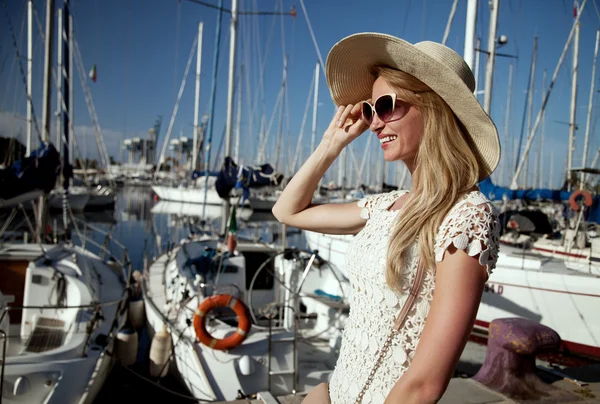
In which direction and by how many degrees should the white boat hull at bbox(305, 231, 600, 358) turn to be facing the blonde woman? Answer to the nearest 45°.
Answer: approximately 135° to its left

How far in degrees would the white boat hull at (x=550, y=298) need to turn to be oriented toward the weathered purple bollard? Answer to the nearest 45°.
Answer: approximately 135° to its left

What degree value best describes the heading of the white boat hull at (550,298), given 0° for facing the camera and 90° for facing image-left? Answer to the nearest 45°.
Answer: approximately 135°

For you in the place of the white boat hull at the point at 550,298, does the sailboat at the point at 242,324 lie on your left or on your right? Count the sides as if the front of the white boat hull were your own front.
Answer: on your left

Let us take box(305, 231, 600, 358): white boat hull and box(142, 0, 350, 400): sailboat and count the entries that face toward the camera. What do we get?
0

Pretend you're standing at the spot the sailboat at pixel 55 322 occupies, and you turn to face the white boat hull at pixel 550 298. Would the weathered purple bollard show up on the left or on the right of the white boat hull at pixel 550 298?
right

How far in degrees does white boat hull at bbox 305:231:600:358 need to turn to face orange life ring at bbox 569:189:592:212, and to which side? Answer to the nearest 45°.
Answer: approximately 45° to its right
